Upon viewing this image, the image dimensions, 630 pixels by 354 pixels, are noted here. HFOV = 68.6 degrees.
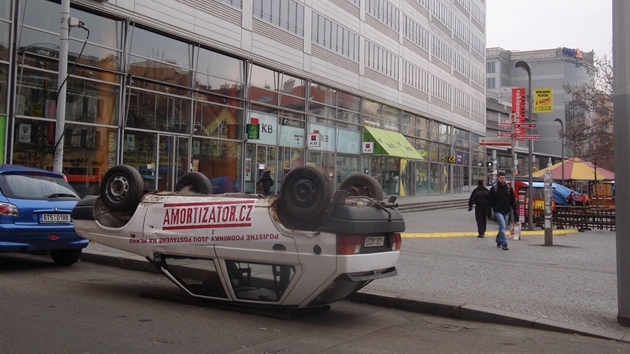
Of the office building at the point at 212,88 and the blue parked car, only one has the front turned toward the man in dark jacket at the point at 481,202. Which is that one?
the office building

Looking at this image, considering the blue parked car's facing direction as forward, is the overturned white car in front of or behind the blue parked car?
behind

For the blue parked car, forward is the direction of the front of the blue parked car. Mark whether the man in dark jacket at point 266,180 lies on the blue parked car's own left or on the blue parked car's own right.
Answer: on the blue parked car's own right

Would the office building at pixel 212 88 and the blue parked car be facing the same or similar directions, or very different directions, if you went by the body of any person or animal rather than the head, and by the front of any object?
very different directions

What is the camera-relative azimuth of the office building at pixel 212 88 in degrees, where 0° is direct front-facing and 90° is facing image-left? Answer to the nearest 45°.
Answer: approximately 315°

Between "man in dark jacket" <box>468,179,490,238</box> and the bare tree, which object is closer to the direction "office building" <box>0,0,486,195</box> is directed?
the man in dark jacket

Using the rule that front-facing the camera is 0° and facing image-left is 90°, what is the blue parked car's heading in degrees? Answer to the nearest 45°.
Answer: approximately 135°

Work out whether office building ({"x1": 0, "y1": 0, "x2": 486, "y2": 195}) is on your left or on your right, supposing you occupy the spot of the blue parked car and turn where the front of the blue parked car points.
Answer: on your right
